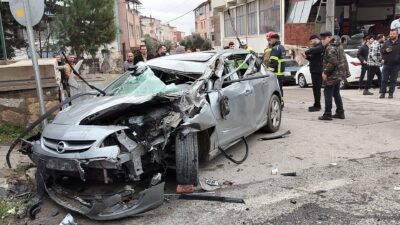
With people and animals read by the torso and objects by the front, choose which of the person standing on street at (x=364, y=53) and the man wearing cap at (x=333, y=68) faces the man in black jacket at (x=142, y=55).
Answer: the man wearing cap

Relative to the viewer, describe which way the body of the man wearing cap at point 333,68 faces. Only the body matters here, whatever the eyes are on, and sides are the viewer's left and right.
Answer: facing to the left of the viewer

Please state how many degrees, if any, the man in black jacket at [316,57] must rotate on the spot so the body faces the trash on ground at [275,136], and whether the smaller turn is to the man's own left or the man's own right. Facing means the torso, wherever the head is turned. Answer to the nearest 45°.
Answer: approximately 90° to the man's own left

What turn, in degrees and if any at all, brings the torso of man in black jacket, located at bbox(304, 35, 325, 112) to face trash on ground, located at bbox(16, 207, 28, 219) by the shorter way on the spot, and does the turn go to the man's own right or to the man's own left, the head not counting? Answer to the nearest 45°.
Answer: approximately 45° to the man's own left

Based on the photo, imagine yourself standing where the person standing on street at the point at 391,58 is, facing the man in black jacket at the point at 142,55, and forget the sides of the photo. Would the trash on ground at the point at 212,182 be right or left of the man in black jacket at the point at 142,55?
left

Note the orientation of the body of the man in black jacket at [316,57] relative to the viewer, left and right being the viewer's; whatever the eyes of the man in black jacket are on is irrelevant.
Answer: facing to the left of the viewer

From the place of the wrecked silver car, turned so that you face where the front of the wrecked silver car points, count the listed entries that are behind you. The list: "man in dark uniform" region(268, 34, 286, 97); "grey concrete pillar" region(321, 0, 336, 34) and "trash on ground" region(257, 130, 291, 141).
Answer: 3

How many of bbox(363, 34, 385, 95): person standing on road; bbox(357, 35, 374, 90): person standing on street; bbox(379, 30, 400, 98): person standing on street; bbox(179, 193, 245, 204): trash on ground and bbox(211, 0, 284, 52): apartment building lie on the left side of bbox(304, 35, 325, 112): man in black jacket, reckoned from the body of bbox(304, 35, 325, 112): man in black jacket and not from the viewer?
1

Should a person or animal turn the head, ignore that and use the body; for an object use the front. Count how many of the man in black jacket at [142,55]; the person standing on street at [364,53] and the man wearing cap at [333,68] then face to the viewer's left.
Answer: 1

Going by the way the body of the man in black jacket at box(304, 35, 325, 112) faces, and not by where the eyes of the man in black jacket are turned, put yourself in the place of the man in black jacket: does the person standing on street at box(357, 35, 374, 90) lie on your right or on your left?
on your right

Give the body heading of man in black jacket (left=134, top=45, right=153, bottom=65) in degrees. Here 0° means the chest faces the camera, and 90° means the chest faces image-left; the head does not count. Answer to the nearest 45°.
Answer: approximately 0°
